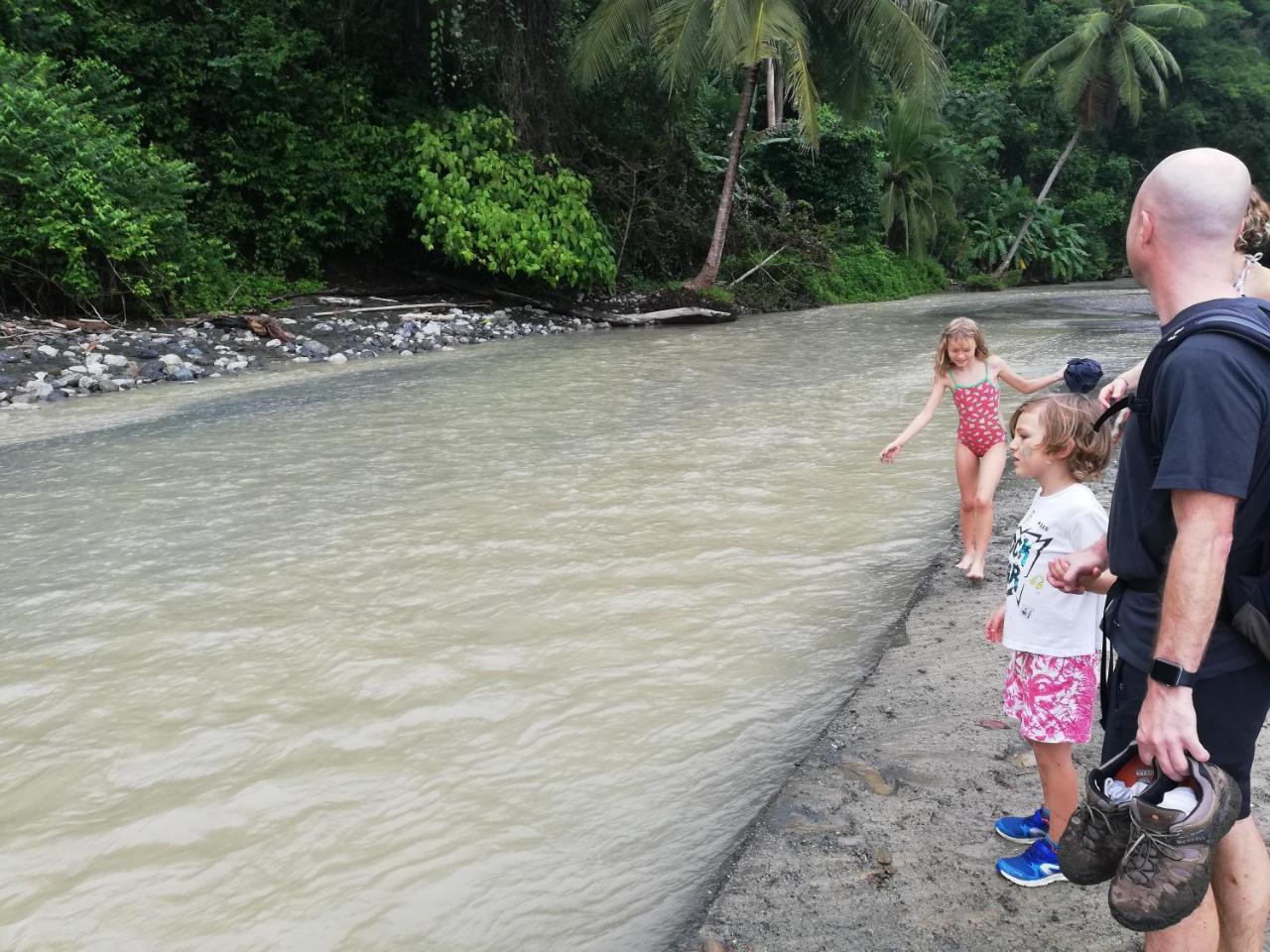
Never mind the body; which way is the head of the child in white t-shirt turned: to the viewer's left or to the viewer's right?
to the viewer's left

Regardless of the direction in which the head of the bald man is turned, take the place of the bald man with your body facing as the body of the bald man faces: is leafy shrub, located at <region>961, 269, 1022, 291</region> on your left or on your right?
on your right

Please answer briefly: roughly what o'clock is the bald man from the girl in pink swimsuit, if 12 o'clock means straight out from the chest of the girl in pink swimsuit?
The bald man is roughly at 12 o'clock from the girl in pink swimsuit.

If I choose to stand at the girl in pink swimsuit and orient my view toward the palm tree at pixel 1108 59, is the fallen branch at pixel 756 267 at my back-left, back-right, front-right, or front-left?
front-left

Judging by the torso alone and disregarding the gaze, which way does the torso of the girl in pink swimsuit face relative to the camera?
toward the camera

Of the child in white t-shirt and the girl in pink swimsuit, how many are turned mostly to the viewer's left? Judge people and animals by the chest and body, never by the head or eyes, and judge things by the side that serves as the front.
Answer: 1

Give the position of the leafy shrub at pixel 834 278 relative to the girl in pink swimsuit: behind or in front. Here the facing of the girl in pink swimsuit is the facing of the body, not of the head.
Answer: behind

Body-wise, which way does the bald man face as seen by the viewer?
to the viewer's left

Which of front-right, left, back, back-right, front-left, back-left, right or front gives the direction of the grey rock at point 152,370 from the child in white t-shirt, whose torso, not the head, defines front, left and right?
front-right

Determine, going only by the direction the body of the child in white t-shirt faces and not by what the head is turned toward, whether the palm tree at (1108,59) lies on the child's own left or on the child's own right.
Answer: on the child's own right

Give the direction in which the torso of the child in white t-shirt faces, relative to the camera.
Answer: to the viewer's left

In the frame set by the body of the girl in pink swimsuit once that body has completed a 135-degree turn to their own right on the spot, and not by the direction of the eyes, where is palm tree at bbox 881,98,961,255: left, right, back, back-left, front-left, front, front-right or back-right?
front-right

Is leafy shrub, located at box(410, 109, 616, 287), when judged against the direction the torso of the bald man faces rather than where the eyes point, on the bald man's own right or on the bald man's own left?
on the bald man's own right

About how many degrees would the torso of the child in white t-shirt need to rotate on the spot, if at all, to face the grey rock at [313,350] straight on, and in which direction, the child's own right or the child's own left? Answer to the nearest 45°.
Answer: approximately 45° to the child's own right

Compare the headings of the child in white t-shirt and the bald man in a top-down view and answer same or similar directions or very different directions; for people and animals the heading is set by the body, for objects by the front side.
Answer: same or similar directions
